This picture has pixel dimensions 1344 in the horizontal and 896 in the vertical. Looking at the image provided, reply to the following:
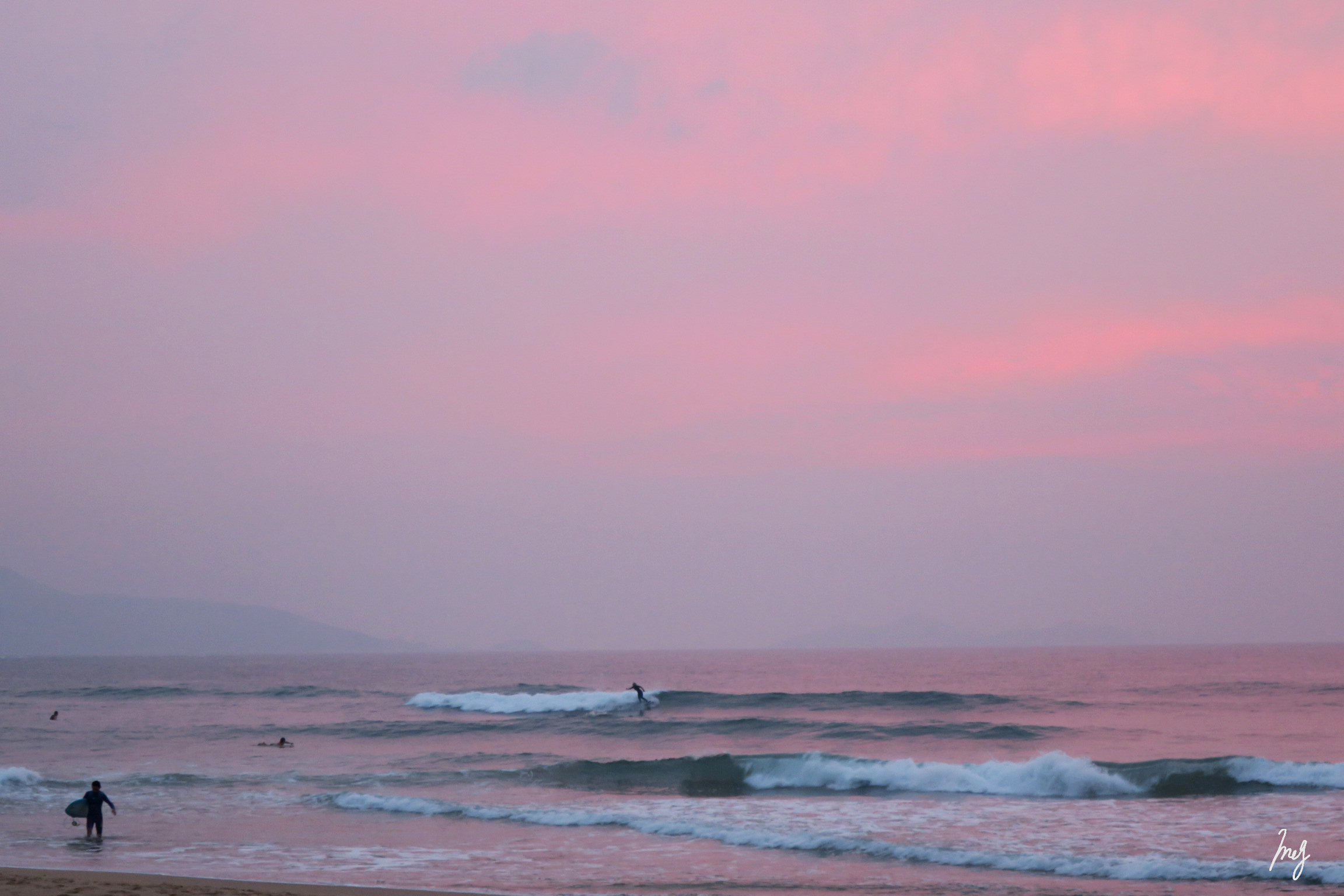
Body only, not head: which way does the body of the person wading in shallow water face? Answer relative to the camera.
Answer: toward the camera

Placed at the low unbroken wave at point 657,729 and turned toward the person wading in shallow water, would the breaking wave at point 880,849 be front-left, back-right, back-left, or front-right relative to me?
front-left
